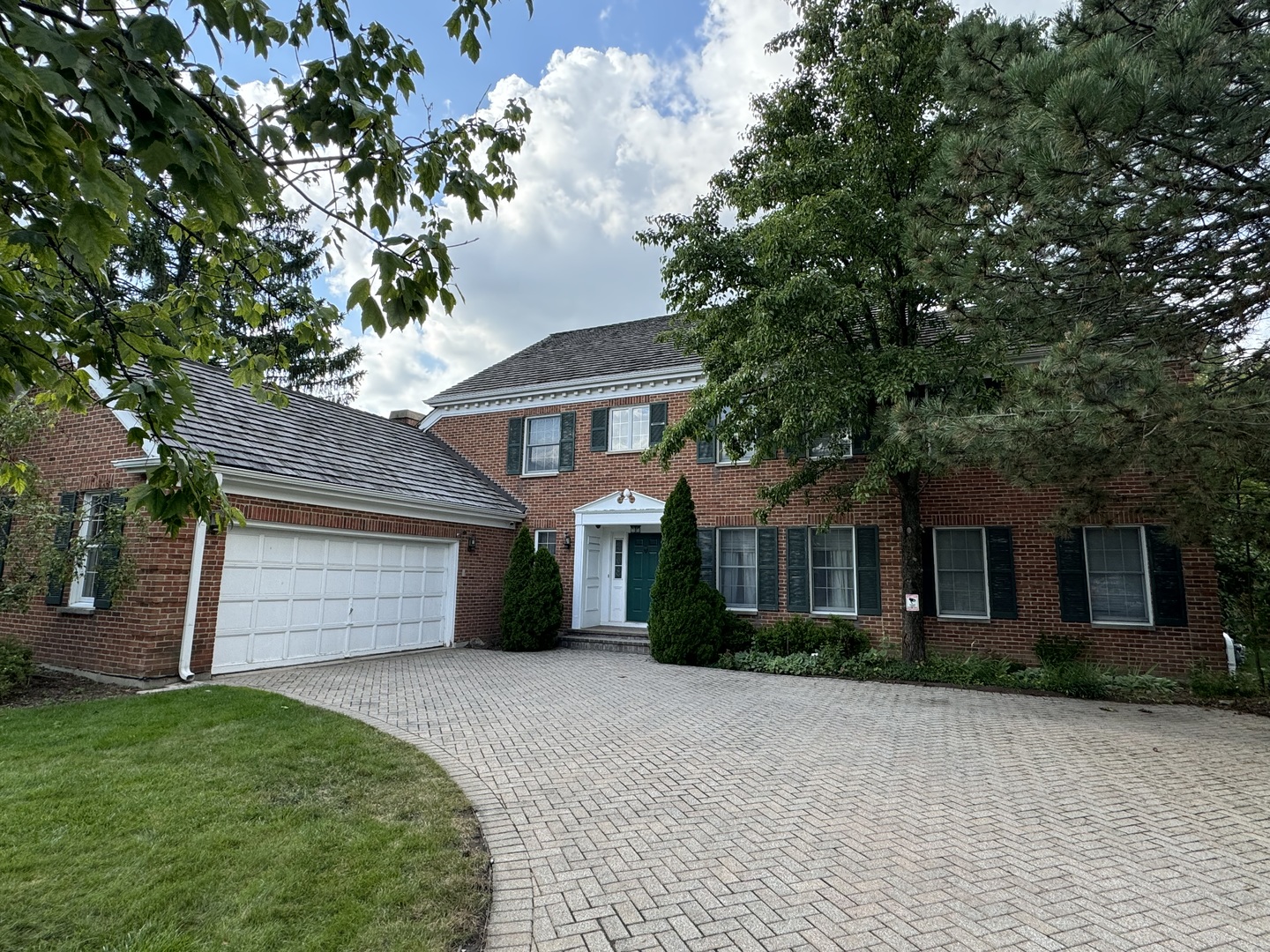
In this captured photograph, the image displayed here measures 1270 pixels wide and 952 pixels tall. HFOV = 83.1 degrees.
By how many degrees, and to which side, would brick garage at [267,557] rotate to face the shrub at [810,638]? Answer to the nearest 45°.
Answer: approximately 45° to its left

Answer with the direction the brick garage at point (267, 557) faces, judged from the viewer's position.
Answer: facing the viewer and to the right of the viewer

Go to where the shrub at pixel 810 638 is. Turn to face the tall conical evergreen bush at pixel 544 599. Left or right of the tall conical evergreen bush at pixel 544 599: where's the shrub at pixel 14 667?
left

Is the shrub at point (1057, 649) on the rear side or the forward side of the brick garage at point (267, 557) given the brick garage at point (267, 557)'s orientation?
on the forward side

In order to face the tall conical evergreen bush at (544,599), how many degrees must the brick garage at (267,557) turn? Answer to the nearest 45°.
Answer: approximately 45° to its left

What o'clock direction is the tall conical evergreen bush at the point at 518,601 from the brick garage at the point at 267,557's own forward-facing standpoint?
The tall conical evergreen bush is roughly at 10 o'clock from the brick garage.
